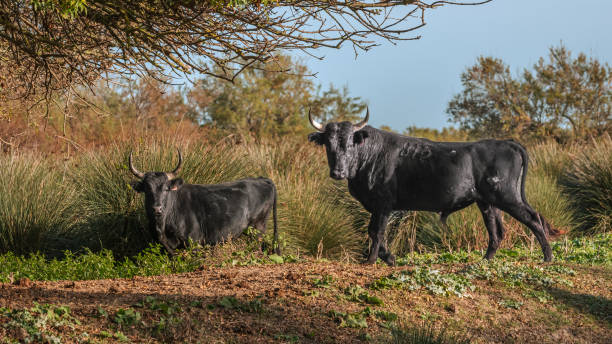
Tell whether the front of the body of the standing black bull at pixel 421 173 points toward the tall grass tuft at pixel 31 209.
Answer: yes

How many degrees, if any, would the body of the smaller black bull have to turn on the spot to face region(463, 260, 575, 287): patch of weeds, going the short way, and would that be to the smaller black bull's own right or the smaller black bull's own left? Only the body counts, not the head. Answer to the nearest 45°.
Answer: approximately 90° to the smaller black bull's own left

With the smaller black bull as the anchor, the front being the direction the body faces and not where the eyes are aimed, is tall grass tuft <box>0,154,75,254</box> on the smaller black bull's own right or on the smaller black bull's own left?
on the smaller black bull's own right

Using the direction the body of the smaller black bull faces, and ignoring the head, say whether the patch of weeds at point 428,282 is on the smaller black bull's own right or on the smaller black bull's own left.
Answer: on the smaller black bull's own left

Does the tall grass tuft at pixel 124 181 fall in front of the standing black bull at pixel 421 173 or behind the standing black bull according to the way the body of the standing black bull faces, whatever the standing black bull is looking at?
in front

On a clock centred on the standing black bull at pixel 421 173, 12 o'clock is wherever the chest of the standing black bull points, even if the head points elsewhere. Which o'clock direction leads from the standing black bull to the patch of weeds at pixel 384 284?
The patch of weeds is roughly at 9 o'clock from the standing black bull.

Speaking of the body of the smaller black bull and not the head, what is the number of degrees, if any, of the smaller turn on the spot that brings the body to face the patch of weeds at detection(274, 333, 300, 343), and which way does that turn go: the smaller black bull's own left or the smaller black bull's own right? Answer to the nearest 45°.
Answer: approximately 45° to the smaller black bull's own left

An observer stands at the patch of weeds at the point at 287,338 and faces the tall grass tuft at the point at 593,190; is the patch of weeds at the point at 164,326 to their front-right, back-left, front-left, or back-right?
back-left

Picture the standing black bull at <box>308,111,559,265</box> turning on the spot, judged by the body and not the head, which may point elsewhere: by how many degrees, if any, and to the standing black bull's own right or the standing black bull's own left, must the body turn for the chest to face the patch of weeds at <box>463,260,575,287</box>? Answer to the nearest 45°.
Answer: approximately 135° to the standing black bull's own left

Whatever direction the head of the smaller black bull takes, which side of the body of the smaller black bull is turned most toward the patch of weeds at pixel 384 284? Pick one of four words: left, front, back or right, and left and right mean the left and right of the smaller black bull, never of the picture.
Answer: left

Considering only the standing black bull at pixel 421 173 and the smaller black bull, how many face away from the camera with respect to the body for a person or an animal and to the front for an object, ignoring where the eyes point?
0

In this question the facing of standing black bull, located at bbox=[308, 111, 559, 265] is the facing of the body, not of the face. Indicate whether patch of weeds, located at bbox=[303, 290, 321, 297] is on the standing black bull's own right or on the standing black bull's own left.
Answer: on the standing black bull's own left

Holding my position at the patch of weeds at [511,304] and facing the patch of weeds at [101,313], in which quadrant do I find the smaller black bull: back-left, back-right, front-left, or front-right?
front-right

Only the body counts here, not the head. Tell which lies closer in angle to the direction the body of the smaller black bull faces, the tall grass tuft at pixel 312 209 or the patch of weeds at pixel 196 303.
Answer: the patch of weeds

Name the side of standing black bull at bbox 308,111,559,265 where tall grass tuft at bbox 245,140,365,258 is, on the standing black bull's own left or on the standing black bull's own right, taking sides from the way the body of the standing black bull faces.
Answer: on the standing black bull's own right

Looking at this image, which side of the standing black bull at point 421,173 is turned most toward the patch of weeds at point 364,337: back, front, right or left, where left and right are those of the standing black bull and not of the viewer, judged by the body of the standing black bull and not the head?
left

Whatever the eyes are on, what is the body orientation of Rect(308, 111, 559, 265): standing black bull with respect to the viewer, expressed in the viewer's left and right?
facing to the left of the viewer
